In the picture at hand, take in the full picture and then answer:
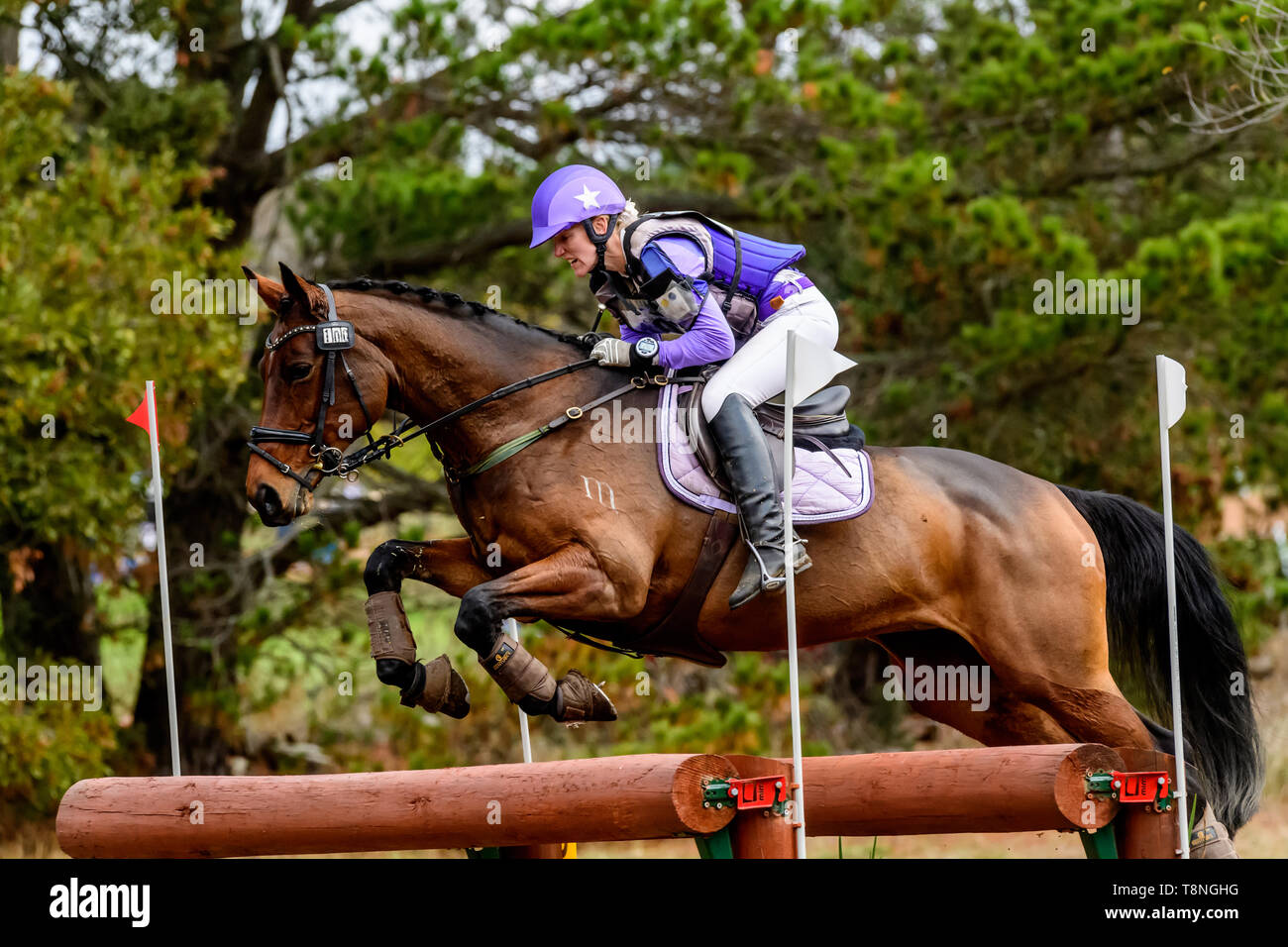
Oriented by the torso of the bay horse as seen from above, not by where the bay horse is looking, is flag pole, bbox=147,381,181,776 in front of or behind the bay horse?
in front

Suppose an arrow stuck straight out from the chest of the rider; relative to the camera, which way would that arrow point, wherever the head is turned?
to the viewer's left

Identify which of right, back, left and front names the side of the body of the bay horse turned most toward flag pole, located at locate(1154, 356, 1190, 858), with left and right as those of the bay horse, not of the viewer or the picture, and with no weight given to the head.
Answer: back

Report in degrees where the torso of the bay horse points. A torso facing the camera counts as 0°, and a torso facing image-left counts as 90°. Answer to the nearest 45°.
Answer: approximately 90°

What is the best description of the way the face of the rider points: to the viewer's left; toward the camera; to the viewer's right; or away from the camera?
to the viewer's left

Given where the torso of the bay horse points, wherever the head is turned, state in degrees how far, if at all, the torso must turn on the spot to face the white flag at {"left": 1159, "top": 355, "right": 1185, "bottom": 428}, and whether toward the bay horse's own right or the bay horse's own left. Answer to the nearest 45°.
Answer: approximately 180°

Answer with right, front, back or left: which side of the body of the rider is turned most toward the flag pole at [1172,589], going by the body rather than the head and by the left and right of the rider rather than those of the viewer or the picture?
back
